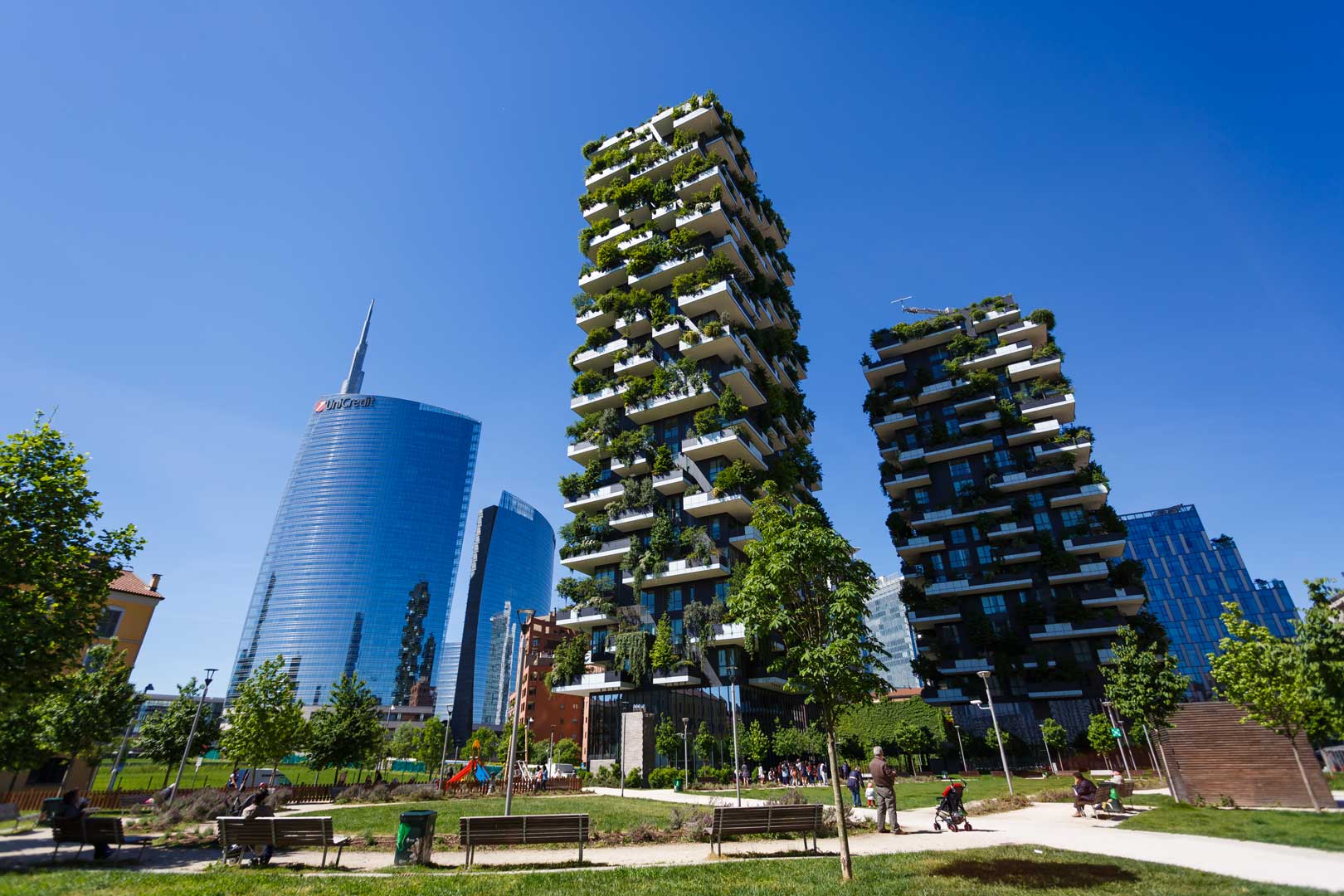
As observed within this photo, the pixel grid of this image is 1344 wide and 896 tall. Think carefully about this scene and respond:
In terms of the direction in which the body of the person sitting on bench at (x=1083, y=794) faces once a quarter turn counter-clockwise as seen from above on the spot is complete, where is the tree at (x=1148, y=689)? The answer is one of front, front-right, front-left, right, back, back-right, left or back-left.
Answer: back-left

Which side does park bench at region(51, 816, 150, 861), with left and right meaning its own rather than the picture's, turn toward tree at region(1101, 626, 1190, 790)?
right

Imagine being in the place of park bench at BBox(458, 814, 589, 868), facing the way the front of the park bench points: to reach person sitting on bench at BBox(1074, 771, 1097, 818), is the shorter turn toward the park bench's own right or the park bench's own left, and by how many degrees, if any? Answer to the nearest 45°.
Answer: approximately 90° to the park bench's own right

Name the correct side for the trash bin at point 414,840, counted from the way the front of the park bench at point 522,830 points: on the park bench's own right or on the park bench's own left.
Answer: on the park bench's own left

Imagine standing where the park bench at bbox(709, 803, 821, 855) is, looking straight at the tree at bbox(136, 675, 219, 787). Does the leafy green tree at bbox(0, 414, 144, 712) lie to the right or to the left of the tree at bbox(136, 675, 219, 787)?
left

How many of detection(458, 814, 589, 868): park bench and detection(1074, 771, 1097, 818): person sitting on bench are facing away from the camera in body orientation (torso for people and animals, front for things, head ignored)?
1

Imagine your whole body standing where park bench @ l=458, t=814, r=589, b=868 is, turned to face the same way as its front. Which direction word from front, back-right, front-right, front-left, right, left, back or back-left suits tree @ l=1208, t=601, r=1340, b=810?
right

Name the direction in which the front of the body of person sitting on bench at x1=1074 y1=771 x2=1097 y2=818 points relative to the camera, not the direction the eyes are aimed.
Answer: to the viewer's left

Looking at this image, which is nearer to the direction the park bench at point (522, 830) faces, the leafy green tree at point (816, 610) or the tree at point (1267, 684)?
the tree

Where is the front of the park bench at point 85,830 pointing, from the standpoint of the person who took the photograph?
facing away from the viewer and to the right of the viewer

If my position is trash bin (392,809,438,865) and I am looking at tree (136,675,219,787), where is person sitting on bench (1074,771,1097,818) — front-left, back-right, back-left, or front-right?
back-right

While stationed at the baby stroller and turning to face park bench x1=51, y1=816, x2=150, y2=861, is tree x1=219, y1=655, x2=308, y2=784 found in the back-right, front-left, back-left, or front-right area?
front-right

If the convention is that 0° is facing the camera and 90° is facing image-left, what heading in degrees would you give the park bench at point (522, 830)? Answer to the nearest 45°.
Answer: approximately 180°

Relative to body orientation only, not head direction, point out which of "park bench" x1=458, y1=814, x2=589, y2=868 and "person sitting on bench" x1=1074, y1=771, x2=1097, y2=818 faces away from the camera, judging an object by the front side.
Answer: the park bench

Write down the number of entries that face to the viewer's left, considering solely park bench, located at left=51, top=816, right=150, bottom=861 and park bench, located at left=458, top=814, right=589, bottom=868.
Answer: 0
